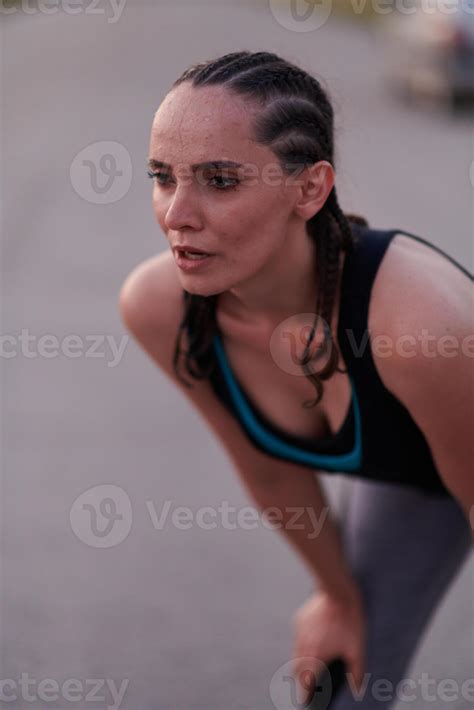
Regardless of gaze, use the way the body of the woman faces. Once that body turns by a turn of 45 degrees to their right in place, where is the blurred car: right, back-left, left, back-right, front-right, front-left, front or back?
right

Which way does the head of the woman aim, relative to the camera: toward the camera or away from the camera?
toward the camera

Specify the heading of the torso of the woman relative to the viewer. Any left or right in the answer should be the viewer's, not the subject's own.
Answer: facing the viewer and to the left of the viewer
